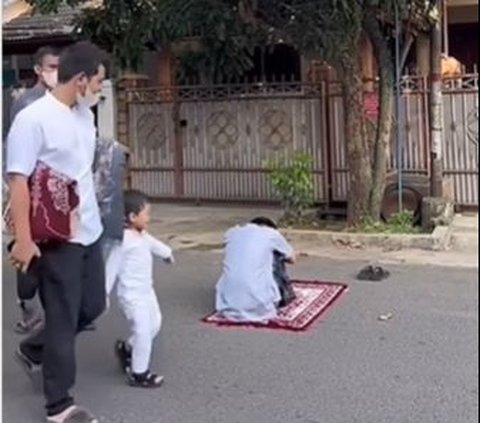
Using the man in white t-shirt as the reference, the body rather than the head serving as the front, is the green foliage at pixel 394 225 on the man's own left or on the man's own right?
on the man's own left

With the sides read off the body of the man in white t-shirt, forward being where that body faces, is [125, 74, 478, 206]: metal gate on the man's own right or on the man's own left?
on the man's own left

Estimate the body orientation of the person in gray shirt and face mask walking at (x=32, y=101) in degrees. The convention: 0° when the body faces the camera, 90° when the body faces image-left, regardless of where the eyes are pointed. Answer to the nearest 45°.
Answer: approximately 315°

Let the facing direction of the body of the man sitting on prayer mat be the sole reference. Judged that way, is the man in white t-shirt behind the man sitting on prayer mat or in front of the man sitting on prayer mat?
behind

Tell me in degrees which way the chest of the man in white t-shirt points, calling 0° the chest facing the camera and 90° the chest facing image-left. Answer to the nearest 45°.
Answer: approximately 315°

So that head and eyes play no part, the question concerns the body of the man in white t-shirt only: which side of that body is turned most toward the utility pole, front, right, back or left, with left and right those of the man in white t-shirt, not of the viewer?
left

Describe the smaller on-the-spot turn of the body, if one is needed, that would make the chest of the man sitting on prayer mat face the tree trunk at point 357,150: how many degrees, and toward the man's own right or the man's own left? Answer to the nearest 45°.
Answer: approximately 45° to the man's own left

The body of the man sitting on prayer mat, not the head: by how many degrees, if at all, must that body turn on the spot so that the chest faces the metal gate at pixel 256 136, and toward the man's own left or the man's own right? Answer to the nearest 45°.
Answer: approximately 45° to the man's own left

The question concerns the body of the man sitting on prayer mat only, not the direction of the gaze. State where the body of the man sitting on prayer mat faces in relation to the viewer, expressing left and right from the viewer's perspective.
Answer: facing away from the viewer and to the right of the viewer
